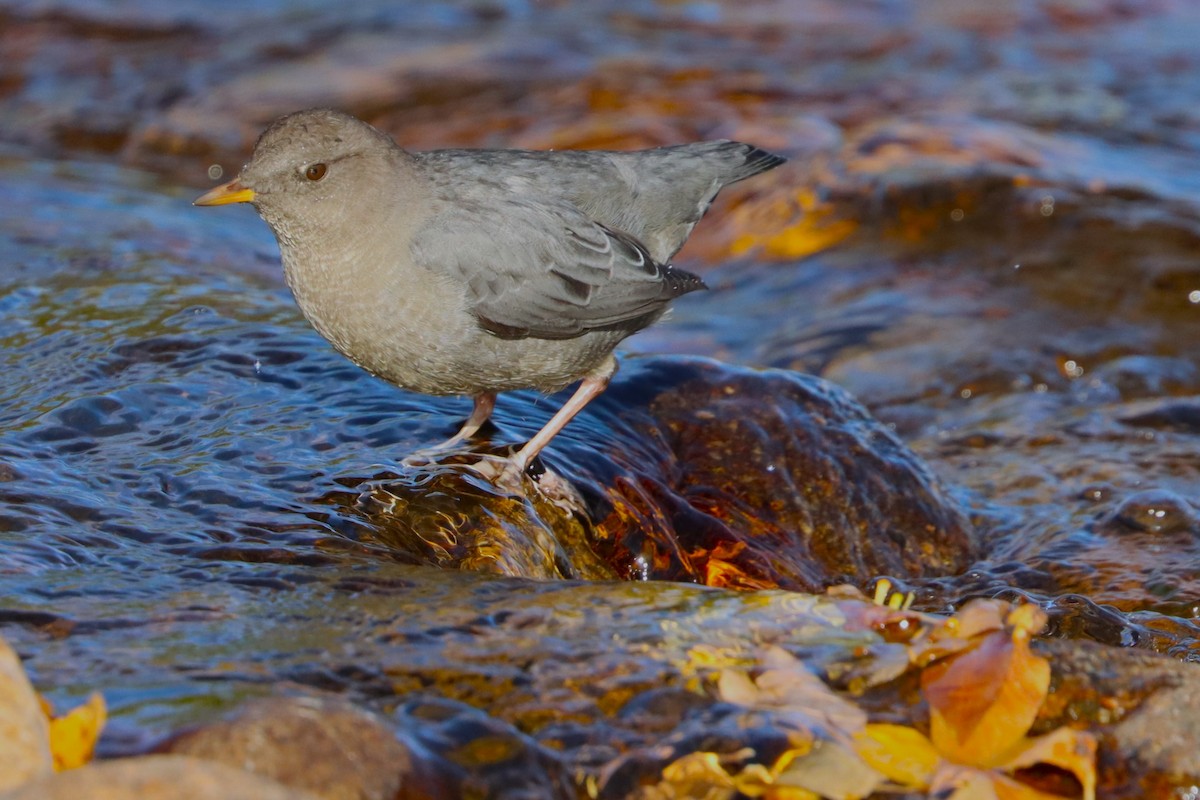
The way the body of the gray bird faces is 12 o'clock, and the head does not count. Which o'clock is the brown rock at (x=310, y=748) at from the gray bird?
The brown rock is roughly at 9 o'clock from the gray bird.

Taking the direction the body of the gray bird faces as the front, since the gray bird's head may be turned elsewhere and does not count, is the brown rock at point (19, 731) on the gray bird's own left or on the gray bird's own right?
on the gray bird's own left

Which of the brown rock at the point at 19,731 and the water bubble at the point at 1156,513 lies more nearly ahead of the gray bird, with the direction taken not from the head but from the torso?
the brown rock

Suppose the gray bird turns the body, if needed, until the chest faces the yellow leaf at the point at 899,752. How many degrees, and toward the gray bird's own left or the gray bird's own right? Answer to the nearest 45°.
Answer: approximately 90° to the gray bird's own left

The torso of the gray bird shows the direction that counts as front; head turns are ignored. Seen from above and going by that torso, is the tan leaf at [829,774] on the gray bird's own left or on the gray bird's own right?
on the gray bird's own left

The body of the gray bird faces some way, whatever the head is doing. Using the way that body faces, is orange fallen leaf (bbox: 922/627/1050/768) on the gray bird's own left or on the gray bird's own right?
on the gray bird's own left

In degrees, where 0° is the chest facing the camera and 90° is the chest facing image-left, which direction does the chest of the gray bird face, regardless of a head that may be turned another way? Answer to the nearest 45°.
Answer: approximately 90°

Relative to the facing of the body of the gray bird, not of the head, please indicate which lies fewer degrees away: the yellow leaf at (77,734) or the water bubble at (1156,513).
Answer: the yellow leaf

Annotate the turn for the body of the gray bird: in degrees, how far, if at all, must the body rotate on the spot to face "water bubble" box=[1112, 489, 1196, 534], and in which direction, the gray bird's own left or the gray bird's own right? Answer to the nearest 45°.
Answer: approximately 180°
